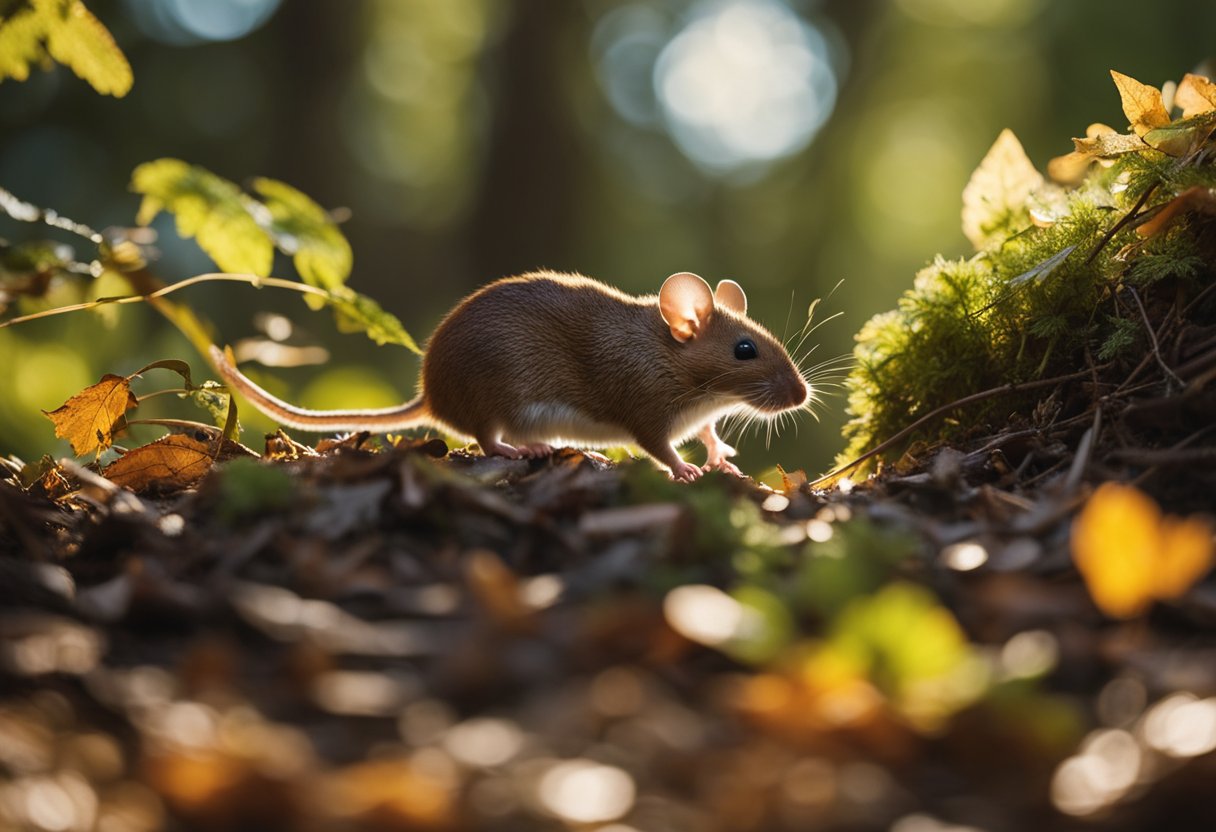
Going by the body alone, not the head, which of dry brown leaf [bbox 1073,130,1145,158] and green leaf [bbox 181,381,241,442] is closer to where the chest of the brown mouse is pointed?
the dry brown leaf

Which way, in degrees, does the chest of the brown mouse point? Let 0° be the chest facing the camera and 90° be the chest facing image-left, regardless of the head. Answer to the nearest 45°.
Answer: approximately 270°

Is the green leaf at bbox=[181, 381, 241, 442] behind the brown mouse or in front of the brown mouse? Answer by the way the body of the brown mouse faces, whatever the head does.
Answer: behind

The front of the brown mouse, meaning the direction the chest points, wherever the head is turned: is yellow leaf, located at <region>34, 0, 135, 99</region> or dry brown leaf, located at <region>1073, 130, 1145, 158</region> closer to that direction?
the dry brown leaf

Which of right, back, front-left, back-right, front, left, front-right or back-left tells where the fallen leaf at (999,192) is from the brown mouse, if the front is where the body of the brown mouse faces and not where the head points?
front-right

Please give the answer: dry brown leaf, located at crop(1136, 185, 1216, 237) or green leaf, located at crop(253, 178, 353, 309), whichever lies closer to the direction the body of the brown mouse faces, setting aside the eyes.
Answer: the dry brown leaf

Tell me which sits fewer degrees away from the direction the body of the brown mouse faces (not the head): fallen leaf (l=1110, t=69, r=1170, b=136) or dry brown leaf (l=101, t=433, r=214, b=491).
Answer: the fallen leaf

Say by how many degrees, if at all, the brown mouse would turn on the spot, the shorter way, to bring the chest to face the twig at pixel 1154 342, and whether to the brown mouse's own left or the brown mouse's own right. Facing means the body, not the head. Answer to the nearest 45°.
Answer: approximately 45° to the brown mouse's own right
